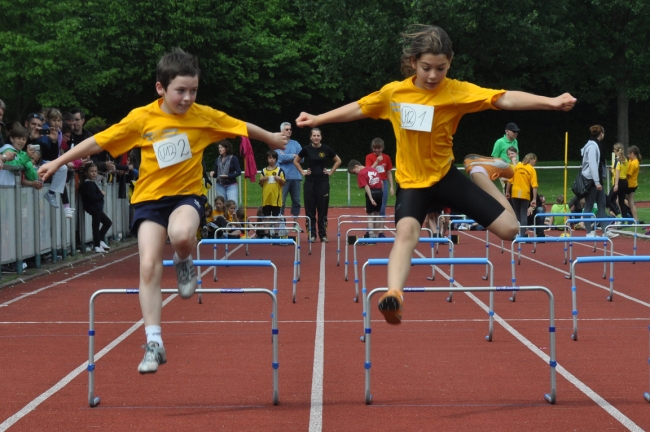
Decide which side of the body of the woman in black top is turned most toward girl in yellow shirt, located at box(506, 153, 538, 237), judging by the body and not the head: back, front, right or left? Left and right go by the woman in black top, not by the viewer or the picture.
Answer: left

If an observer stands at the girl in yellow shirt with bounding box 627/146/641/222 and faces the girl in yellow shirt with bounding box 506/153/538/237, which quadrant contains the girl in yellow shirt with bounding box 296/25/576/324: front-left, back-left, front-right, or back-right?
front-left

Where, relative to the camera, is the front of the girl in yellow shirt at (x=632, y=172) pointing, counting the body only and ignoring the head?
to the viewer's left

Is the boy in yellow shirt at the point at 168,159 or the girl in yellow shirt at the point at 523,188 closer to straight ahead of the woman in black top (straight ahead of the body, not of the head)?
the boy in yellow shirt

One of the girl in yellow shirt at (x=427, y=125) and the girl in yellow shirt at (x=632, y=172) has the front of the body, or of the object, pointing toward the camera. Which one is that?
the girl in yellow shirt at (x=427, y=125)

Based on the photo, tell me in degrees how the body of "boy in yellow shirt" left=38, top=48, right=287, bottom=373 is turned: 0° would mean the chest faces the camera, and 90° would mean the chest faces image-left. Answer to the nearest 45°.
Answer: approximately 0°

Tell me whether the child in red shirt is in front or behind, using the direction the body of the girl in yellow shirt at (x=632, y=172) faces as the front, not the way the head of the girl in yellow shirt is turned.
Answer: in front

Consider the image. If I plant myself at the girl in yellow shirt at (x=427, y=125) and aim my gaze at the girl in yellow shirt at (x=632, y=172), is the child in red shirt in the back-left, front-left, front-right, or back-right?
front-left

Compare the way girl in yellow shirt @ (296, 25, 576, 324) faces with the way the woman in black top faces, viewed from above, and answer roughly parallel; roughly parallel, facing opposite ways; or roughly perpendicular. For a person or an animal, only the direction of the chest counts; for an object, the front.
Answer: roughly parallel

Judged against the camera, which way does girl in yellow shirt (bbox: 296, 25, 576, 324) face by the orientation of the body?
toward the camera

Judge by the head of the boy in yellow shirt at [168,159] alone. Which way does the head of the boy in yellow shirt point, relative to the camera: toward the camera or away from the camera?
toward the camera

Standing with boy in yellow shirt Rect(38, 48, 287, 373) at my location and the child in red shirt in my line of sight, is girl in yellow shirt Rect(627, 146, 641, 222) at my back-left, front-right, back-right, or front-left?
front-right

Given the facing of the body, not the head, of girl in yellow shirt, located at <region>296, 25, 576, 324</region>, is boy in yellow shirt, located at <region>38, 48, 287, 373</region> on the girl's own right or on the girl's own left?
on the girl's own right

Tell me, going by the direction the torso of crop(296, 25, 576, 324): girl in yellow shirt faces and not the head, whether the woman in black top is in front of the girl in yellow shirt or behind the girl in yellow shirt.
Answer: behind
